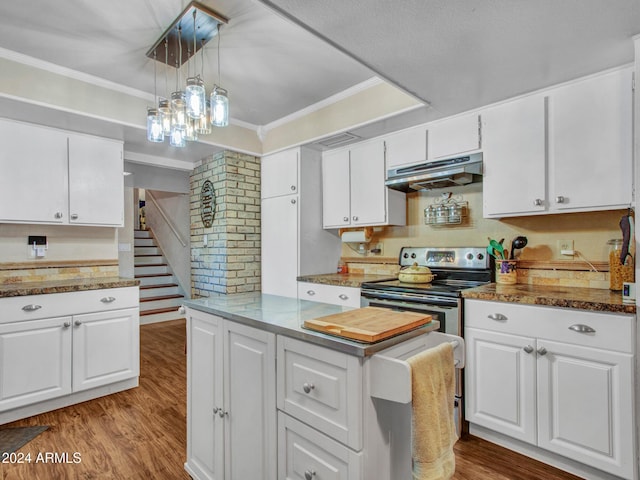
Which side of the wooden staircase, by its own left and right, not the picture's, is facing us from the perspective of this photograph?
front

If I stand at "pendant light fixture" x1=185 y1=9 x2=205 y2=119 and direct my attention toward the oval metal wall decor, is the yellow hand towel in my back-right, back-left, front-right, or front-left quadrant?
back-right

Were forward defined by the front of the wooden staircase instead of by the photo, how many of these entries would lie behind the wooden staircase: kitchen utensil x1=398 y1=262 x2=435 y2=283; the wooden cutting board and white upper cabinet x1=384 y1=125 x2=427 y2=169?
0

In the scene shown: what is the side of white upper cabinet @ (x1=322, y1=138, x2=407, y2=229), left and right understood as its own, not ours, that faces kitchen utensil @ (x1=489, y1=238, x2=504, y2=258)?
left

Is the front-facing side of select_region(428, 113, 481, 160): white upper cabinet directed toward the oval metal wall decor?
no

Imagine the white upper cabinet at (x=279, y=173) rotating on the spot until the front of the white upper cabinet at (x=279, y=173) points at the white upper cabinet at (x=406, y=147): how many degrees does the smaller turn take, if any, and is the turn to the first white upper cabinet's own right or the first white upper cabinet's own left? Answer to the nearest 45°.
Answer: approximately 90° to the first white upper cabinet's own left

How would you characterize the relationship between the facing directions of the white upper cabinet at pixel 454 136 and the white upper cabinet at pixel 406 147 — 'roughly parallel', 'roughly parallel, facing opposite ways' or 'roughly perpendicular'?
roughly parallel

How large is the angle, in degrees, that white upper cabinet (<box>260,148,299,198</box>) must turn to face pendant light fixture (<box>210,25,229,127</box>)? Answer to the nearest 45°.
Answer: approximately 45° to its left

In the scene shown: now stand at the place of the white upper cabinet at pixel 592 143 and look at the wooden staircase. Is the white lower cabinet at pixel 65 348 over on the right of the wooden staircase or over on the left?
left

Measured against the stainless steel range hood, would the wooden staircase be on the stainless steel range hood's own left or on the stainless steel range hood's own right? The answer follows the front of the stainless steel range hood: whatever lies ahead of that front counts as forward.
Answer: on the stainless steel range hood's own right

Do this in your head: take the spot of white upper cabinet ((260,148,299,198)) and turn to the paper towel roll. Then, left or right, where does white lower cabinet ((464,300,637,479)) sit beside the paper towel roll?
right

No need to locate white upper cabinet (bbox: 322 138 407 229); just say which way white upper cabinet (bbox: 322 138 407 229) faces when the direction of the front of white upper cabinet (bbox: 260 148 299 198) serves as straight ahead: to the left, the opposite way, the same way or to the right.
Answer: the same way

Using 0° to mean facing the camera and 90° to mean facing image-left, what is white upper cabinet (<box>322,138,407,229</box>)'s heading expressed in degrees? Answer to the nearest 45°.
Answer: approximately 45°

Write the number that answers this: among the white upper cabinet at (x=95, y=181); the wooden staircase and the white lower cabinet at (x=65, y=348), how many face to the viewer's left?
0
